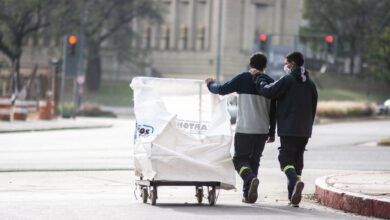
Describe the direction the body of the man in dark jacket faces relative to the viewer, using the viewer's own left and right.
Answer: facing away from the viewer and to the left of the viewer

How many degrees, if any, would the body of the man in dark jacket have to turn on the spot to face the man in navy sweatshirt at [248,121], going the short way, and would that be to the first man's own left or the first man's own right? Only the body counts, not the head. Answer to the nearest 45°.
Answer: approximately 45° to the first man's own left

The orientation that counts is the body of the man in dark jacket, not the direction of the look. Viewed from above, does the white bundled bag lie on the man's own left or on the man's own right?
on the man's own left
